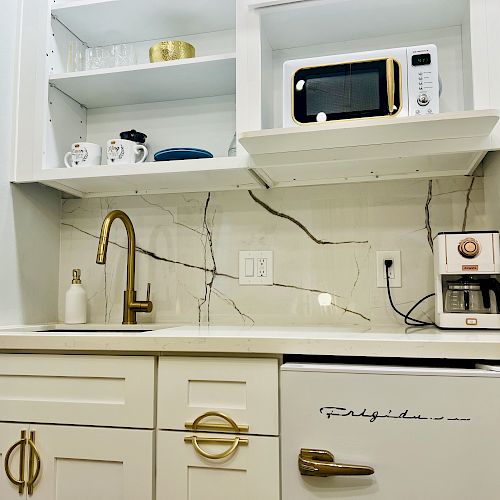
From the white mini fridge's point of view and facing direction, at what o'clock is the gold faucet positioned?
The gold faucet is roughly at 4 o'clock from the white mini fridge.

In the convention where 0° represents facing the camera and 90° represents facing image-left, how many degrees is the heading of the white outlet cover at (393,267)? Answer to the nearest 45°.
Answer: approximately 0°

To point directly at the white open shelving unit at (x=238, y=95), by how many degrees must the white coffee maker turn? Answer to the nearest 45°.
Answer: approximately 90° to its right

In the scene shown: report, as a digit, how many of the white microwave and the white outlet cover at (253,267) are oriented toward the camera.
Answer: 2

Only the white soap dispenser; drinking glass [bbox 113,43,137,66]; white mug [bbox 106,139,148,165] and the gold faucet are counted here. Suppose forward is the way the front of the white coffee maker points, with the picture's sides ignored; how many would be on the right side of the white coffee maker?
4

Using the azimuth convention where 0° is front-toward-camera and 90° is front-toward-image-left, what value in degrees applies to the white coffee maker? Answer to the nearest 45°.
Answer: approximately 0°

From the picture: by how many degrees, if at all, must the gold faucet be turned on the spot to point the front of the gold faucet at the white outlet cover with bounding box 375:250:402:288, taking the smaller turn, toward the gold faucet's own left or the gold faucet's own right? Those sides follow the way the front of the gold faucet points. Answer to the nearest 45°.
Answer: approximately 135° to the gold faucet's own left
